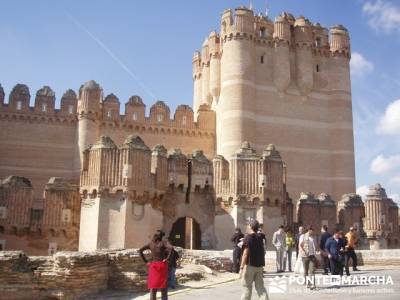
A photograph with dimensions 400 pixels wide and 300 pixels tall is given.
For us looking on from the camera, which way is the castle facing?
facing the viewer

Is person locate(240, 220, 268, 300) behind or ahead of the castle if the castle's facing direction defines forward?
ahead

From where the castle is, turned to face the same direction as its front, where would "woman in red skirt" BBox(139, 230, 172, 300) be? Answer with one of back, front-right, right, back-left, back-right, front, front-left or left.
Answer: front

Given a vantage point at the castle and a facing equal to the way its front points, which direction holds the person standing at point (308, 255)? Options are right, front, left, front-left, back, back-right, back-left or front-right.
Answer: front

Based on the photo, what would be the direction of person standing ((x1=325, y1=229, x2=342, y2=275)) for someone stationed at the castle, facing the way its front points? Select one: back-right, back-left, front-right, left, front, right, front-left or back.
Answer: front

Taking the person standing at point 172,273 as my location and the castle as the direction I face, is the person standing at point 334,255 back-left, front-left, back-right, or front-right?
front-right

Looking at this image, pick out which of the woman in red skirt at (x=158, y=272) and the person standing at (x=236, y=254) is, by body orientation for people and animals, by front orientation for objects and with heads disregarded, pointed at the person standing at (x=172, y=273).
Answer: the woman in red skirt

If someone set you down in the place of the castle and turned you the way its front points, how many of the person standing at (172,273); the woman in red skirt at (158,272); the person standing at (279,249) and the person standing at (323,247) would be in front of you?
4
